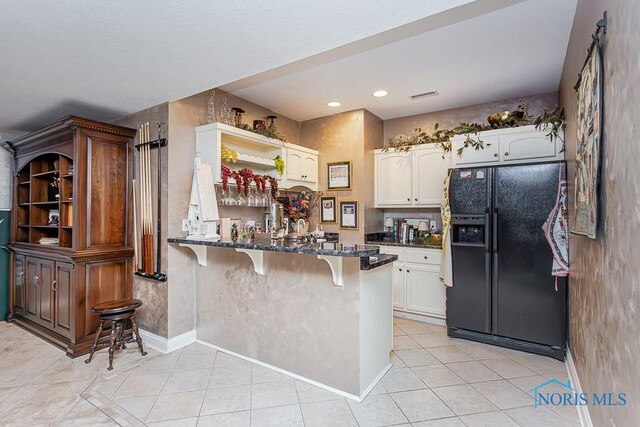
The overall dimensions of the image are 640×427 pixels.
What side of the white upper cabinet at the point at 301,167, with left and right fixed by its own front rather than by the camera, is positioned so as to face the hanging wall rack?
right

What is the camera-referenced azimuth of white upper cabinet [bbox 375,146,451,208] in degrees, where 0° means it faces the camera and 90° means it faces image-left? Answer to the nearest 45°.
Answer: approximately 0°

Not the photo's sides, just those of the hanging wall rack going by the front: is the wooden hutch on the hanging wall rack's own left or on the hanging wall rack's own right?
on the hanging wall rack's own right

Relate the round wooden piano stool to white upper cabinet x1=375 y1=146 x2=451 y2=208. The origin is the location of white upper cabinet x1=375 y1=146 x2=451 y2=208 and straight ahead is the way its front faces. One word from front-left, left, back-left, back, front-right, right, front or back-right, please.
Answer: front-right

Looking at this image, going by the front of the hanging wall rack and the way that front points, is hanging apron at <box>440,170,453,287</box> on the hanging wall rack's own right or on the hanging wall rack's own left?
on the hanging wall rack's own left

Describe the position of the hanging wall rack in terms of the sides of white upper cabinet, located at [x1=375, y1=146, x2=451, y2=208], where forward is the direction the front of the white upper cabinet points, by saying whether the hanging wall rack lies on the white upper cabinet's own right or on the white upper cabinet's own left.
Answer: on the white upper cabinet's own right

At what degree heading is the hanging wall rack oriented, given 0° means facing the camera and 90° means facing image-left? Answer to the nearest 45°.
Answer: approximately 45°

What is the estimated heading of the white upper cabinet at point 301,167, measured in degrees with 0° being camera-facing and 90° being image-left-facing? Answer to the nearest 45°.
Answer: approximately 315°

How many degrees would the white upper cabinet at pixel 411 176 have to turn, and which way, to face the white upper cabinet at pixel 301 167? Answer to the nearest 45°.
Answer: approximately 90° to its right
